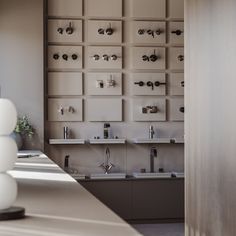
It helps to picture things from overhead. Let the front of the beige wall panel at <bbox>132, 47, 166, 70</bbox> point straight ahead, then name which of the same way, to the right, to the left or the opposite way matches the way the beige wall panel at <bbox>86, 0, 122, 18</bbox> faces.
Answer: the same way

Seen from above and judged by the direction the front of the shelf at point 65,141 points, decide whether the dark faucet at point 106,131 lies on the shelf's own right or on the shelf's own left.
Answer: on the shelf's own left

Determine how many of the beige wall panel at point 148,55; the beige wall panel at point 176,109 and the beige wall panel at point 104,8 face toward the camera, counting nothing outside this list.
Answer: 3

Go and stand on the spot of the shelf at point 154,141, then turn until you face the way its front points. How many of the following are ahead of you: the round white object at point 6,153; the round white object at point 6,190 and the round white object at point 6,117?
3

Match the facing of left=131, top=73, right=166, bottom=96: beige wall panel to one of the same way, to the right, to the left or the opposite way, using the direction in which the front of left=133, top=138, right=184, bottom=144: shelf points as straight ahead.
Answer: the same way

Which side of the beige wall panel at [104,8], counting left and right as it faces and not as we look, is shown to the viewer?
front

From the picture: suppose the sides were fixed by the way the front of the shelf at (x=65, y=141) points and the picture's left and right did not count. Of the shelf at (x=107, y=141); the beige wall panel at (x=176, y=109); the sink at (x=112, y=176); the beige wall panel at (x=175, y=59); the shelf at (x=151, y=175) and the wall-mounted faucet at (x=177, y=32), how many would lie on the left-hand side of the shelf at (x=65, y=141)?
6

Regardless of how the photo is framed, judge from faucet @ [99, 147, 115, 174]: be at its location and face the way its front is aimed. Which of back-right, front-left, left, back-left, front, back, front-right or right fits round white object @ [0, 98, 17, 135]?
front

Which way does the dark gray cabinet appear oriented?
toward the camera

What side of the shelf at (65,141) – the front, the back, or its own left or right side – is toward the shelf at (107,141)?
left

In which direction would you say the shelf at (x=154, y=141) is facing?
toward the camera
